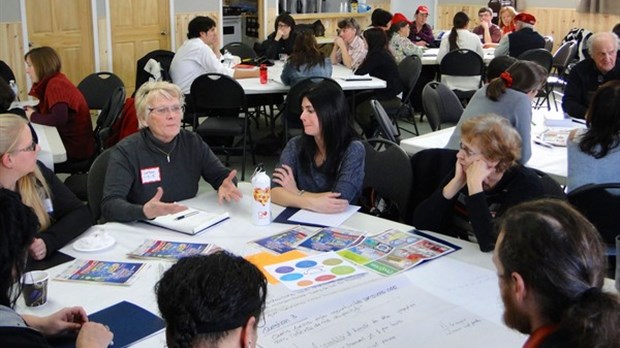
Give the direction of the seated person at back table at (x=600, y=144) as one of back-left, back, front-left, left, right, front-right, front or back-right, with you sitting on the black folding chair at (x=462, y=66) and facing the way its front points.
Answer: back

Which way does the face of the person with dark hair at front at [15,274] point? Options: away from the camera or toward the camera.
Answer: away from the camera

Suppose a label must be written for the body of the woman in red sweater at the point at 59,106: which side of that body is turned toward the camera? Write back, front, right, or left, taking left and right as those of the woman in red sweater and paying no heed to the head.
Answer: left

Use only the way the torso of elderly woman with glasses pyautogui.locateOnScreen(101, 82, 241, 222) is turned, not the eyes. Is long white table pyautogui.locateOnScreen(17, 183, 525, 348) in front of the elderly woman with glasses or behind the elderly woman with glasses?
in front

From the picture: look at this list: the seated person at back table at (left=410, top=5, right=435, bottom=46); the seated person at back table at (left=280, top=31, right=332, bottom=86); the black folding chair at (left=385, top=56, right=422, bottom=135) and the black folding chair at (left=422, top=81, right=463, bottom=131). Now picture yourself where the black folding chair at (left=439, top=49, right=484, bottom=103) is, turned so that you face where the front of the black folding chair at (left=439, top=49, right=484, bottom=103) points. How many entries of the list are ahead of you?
1

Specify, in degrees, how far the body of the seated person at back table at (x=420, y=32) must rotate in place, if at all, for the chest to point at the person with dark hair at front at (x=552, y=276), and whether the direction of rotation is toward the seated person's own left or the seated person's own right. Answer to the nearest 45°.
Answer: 0° — they already face them

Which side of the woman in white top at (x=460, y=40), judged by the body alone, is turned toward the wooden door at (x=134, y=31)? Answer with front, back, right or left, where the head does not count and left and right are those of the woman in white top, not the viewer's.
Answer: left

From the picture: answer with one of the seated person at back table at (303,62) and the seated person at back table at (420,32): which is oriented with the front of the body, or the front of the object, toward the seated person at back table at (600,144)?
the seated person at back table at (420,32)

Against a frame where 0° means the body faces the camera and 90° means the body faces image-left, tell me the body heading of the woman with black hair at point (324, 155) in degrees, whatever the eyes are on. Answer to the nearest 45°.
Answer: approximately 45°

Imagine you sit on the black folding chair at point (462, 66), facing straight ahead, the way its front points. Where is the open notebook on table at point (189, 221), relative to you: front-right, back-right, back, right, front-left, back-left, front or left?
back

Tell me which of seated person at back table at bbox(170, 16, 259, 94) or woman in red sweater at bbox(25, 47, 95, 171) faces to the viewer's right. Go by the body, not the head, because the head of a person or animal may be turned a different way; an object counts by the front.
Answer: the seated person at back table
